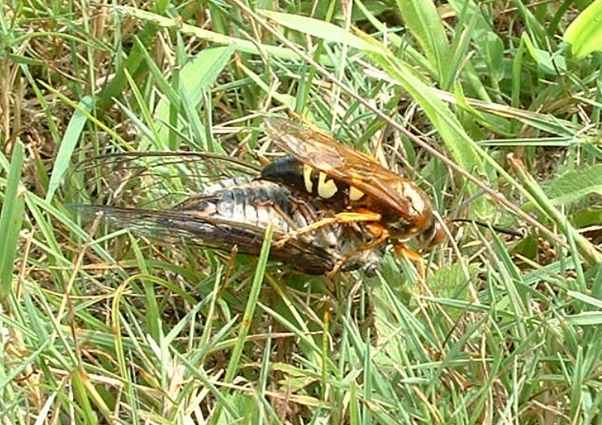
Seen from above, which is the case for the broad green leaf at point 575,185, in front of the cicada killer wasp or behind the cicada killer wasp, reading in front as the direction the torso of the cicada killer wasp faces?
in front

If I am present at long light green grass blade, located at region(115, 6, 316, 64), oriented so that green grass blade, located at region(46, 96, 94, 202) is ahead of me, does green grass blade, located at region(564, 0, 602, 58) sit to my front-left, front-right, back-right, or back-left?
back-left

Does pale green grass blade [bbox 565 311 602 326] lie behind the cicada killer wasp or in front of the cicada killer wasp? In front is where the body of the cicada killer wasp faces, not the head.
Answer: in front

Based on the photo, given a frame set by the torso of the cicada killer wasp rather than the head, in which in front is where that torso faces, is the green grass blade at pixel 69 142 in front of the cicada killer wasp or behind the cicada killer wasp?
behind

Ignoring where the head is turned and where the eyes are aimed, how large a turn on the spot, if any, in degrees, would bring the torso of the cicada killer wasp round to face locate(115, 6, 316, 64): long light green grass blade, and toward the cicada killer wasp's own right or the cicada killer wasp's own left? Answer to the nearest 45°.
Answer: approximately 135° to the cicada killer wasp's own left

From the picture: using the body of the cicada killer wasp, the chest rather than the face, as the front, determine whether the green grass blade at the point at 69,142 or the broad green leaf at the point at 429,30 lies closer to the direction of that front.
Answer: the broad green leaf

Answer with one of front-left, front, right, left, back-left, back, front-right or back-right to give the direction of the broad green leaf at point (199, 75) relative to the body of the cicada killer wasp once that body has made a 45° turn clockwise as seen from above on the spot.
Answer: back

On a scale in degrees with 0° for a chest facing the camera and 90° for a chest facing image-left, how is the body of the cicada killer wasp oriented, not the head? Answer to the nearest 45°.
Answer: approximately 270°

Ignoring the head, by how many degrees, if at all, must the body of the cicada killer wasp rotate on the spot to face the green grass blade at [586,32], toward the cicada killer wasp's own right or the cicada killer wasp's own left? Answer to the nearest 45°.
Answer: approximately 45° to the cicada killer wasp's own left
